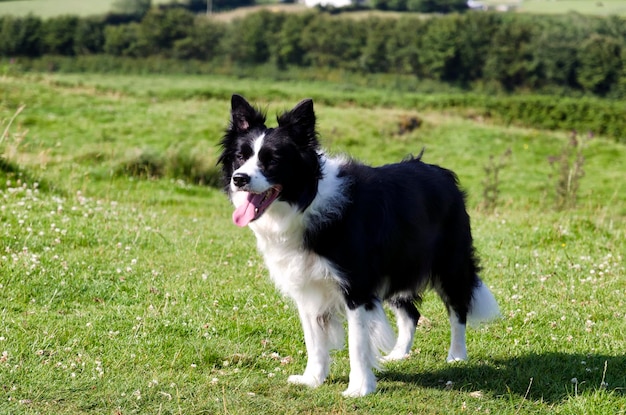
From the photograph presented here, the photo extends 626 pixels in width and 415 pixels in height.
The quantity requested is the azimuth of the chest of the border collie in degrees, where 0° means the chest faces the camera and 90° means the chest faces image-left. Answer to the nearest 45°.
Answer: approximately 45°
